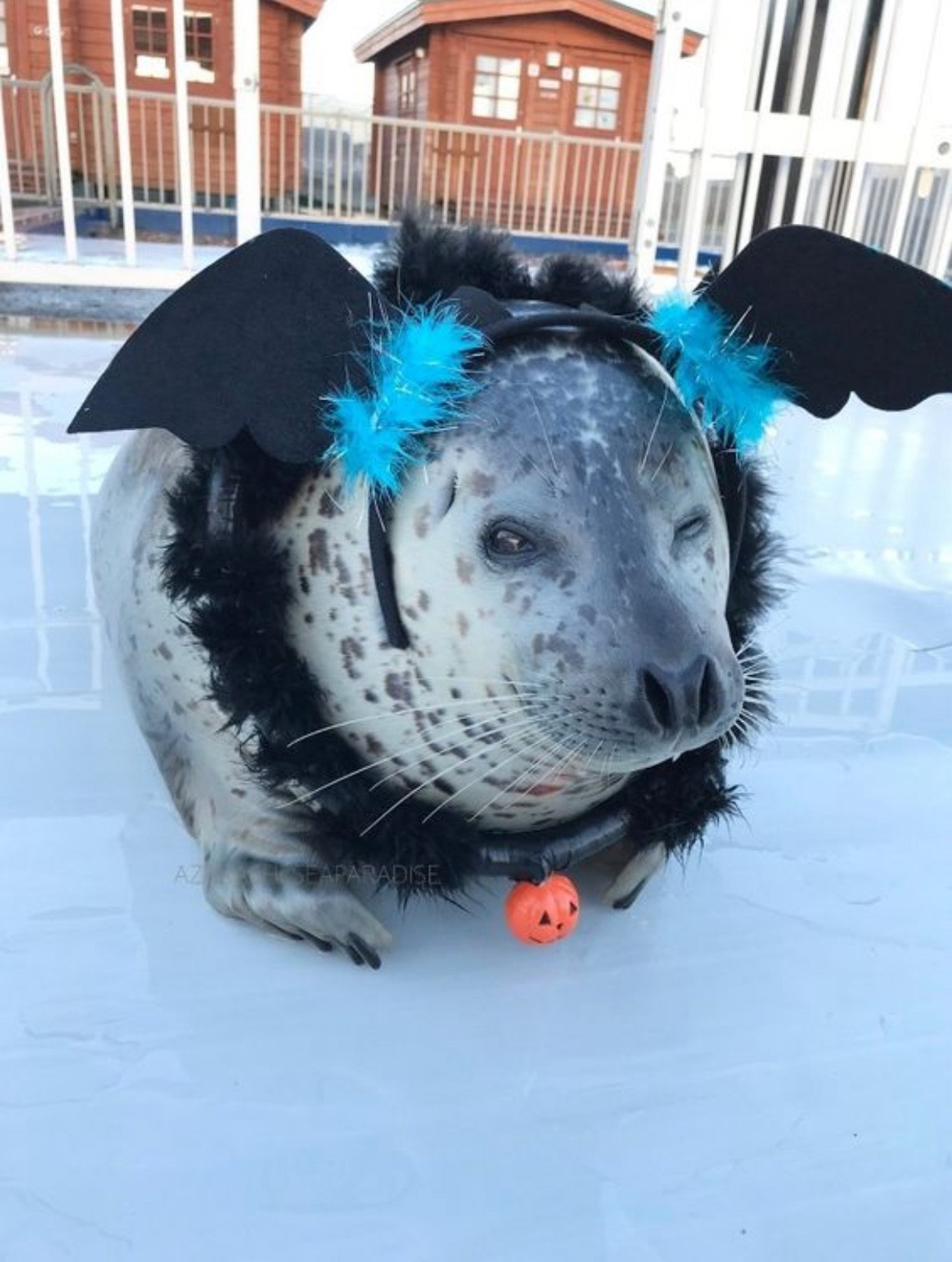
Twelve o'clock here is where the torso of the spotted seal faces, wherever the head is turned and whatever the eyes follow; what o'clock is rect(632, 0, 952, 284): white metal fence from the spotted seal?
The white metal fence is roughly at 8 o'clock from the spotted seal.

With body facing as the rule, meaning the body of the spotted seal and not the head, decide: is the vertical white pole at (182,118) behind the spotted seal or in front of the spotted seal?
behind

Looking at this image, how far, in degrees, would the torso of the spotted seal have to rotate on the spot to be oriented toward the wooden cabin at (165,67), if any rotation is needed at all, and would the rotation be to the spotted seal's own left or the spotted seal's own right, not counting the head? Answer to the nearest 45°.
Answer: approximately 135° to the spotted seal's own left

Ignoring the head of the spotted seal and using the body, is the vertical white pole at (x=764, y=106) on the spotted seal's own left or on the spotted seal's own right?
on the spotted seal's own left

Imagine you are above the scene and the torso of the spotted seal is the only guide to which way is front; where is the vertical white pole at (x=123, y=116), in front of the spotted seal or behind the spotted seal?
behind

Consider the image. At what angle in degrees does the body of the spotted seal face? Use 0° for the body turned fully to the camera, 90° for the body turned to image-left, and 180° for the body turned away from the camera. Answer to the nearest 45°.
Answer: approximately 315°

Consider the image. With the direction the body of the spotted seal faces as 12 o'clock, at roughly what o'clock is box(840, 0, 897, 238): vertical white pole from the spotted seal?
The vertical white pole is roughly at 8 o'clock from the spotted seal.

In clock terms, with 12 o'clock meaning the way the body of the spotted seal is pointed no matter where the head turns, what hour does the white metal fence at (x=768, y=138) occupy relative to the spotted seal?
The white metal fence is roughly at 8 o'clock from the spotted seal.

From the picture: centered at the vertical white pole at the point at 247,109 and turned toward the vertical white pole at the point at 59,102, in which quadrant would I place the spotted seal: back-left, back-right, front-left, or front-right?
back-left

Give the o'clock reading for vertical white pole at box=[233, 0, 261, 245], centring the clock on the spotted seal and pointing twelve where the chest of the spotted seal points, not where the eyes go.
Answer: The vertical white pole is roughly at 7 o'clock from the spotted seal.
